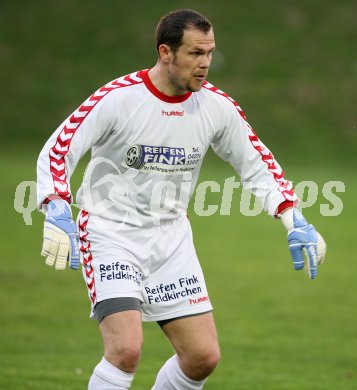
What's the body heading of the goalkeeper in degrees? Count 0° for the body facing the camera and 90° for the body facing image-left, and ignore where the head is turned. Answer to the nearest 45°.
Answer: approximately 315°
